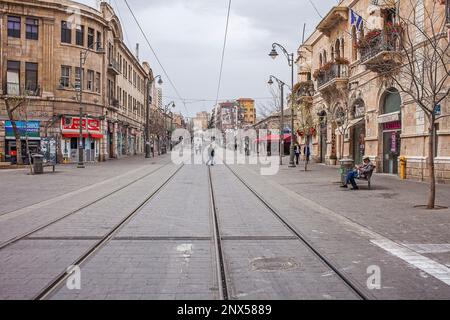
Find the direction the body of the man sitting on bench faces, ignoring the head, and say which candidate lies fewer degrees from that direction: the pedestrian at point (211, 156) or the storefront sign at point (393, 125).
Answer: the pedestrian

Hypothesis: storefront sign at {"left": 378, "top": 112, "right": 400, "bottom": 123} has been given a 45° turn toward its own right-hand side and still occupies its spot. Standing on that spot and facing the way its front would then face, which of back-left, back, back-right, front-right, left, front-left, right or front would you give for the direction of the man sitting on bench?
left

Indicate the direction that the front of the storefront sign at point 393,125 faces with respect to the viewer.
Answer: facing the viewer and to the left of the viewer

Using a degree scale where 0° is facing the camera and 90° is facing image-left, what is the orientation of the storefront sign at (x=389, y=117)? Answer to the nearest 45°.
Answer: approximately 45°

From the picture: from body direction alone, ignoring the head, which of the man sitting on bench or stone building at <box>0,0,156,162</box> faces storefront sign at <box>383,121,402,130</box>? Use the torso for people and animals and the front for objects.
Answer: the stone building

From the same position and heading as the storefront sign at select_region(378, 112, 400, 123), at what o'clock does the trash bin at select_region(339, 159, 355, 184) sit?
The trash bin is roughly at 11 o'clock from the storefront sign.

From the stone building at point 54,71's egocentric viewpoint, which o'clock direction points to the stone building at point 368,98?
the stone building at point 368,98 is roughly at 12 o'clock from the stone building at point 54,71.

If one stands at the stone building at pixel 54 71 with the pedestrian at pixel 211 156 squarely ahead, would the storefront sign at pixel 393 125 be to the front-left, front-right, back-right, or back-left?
front-right

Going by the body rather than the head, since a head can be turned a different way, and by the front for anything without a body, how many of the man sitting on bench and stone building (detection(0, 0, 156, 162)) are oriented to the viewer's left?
1

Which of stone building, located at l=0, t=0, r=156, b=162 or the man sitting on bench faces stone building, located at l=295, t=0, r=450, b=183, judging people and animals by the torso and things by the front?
stone building, located at l=0, t=0, r=156, b=162

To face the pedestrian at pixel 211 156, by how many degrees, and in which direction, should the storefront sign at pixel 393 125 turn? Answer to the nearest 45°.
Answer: approximately 90° to its right

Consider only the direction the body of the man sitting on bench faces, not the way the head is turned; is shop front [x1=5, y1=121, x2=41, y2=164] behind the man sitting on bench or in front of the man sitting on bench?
in front

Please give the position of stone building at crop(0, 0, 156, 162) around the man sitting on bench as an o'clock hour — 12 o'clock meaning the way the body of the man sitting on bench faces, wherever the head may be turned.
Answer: The stone building is roughly at 1 o'clock from the man sitting on bench.

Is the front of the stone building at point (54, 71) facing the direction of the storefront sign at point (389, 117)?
yes

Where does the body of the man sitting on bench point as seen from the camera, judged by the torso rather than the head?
to the viewer's left

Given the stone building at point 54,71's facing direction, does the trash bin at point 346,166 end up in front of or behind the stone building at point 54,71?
in front
